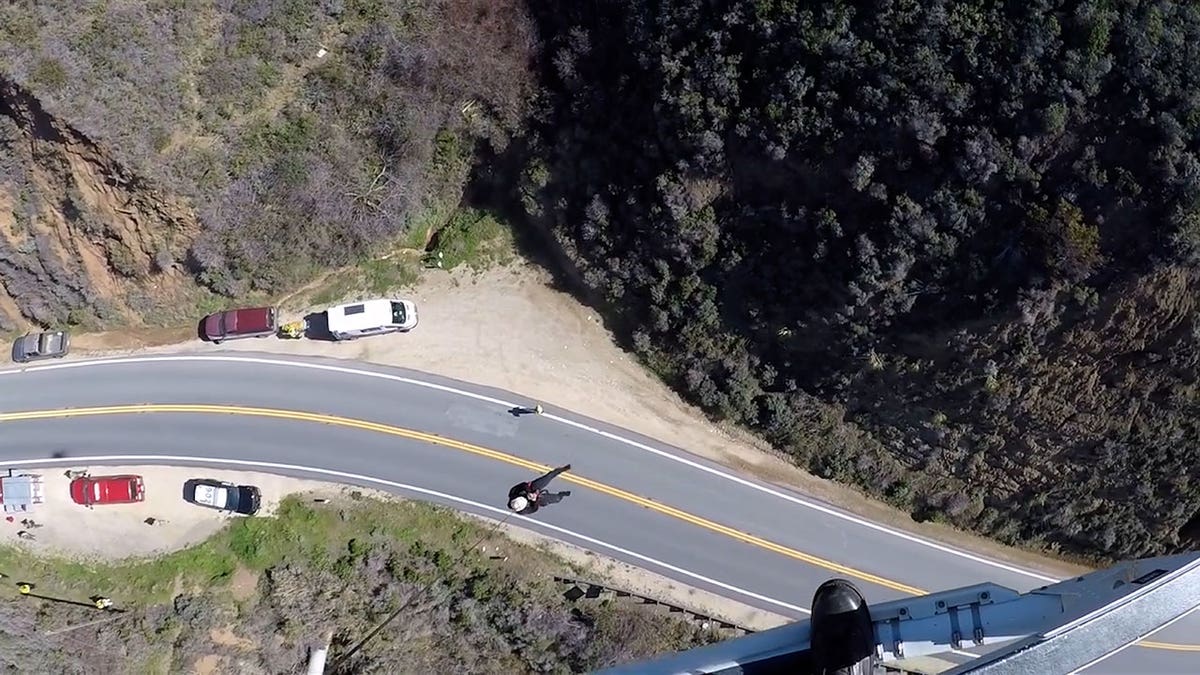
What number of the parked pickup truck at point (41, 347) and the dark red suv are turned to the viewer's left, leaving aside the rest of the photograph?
2

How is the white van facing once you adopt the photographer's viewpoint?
facing to the right of the viewer

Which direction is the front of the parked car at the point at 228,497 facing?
to the viewer's right

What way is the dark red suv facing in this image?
to the viewer's left

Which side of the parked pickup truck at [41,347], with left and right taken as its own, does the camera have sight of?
left

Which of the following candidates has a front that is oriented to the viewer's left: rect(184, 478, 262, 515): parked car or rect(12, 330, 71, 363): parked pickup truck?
rect(12, 330, 71, 363): parked pickup truck

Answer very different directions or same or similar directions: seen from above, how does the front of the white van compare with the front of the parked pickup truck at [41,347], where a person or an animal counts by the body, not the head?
very different directions

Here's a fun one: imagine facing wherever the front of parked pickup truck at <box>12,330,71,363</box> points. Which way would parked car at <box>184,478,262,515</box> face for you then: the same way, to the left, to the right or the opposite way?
the opposite way

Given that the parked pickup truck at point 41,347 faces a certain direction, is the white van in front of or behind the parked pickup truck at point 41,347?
behind
